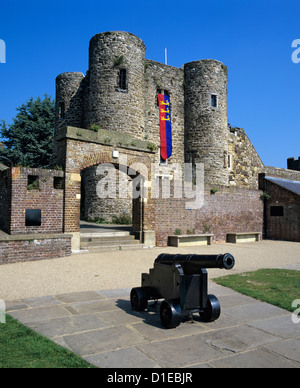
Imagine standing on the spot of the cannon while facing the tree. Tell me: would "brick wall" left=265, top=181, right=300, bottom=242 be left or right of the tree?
right

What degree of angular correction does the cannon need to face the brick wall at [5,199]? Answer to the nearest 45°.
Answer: approximately 180°

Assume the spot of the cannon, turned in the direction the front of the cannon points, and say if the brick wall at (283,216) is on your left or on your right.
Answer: on your left

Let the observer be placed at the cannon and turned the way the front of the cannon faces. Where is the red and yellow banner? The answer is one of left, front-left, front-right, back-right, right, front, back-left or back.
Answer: back-left

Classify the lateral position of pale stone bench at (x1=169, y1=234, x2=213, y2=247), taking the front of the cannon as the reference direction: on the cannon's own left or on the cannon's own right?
on the cannon's own left

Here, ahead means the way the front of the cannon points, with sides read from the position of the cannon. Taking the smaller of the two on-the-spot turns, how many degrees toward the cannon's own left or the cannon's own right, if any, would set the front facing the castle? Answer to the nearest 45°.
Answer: approximately 135° to the cannon's own left

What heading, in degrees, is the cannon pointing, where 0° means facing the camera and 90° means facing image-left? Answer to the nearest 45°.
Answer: approximately 315°

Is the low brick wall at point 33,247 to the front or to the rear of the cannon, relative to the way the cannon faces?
to the rear
